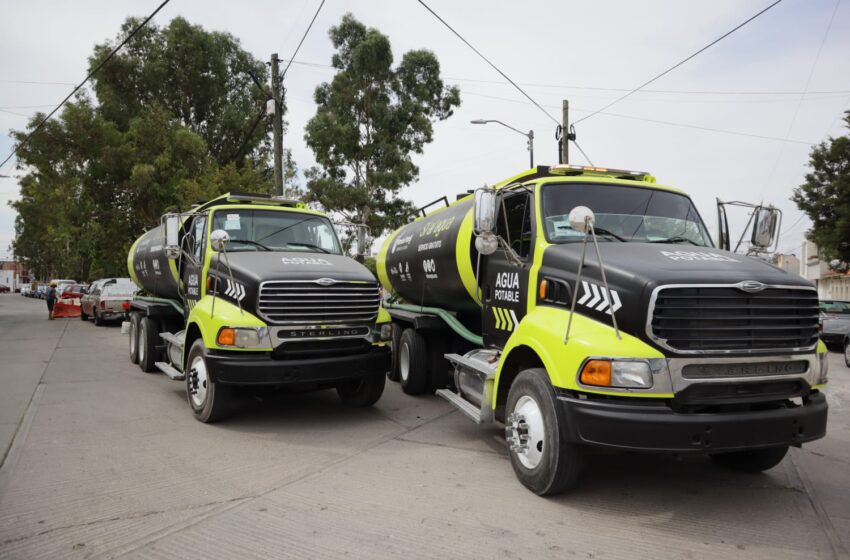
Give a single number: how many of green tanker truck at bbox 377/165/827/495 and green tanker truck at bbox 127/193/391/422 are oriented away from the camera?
0

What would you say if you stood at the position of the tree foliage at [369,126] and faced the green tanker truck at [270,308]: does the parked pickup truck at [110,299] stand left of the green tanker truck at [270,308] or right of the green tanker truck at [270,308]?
right

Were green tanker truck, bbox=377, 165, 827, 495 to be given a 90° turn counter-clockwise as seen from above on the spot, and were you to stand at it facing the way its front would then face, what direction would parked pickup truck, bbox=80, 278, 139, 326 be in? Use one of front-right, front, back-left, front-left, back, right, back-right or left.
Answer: left

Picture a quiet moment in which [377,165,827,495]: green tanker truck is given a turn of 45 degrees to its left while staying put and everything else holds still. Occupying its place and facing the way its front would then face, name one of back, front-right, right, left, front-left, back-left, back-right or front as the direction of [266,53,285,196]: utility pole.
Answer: back-left

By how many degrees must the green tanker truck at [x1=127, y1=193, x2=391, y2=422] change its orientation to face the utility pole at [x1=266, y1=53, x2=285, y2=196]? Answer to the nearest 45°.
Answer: approximately 135° to its left

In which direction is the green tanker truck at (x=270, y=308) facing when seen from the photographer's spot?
facing the viewer and to the right of the viewer

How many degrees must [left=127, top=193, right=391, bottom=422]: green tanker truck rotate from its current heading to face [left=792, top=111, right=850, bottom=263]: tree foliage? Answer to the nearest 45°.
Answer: approximately 90° to its left

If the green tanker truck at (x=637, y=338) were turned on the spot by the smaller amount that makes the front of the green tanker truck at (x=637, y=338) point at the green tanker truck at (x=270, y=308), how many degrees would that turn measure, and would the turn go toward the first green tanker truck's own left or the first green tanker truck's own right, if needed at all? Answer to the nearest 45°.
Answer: approximately 135° to the first green tanker truck's own right

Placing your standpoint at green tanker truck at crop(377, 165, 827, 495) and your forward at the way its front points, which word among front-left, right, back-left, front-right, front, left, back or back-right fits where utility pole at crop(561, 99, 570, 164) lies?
back-left

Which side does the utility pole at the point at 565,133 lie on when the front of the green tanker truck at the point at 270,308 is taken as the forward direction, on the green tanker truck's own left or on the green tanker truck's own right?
on the green tanker truck's own left
